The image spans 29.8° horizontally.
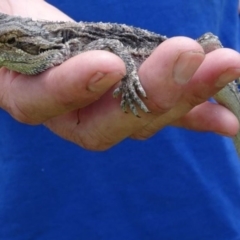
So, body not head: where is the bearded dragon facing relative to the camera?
to the viewer's left
